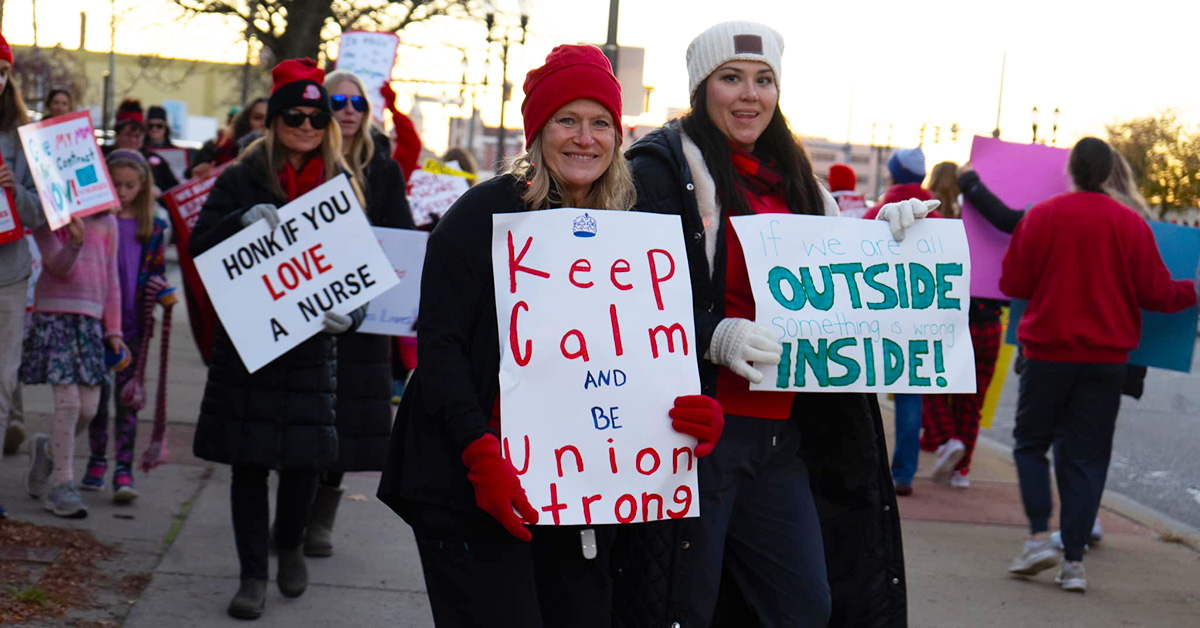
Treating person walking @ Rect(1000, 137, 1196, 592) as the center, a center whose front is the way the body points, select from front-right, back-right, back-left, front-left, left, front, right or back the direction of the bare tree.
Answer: front-left

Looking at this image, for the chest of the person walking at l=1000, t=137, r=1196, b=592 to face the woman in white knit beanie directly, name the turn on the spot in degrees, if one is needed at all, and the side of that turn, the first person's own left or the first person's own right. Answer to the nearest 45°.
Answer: approximately 180°

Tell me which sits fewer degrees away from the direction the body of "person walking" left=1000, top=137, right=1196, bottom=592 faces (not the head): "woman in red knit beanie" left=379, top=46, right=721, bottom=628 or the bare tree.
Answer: the bare tree

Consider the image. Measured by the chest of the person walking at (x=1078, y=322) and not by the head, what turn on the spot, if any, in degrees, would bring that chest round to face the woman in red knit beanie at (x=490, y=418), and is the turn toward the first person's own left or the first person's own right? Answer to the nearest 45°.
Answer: approximately 180°

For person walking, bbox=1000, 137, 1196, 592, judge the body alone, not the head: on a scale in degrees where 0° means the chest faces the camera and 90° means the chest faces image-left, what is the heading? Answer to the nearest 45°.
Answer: approximately 180°

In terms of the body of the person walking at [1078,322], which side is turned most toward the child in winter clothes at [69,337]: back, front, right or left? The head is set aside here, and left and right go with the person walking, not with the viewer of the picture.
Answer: left
